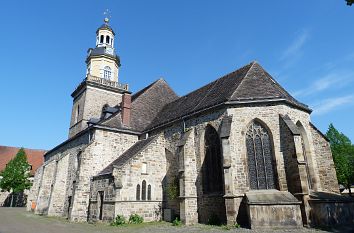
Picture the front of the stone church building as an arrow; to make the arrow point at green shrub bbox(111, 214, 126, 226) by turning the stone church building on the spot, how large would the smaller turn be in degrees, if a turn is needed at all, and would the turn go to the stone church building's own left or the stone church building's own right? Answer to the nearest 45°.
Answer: approximately 45° to the stone church building's own left

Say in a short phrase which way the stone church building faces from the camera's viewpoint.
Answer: facing away from the viewer and to the left of the viewer

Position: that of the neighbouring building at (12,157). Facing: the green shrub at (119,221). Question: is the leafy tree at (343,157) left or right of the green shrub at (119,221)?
left

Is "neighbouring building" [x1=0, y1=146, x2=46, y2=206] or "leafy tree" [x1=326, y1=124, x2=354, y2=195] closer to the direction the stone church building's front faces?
the neighbouring building

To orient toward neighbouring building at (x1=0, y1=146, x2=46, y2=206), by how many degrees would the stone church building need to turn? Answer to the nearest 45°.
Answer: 0° — it already faces it

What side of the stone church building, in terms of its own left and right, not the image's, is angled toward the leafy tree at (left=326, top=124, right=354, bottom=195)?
right
